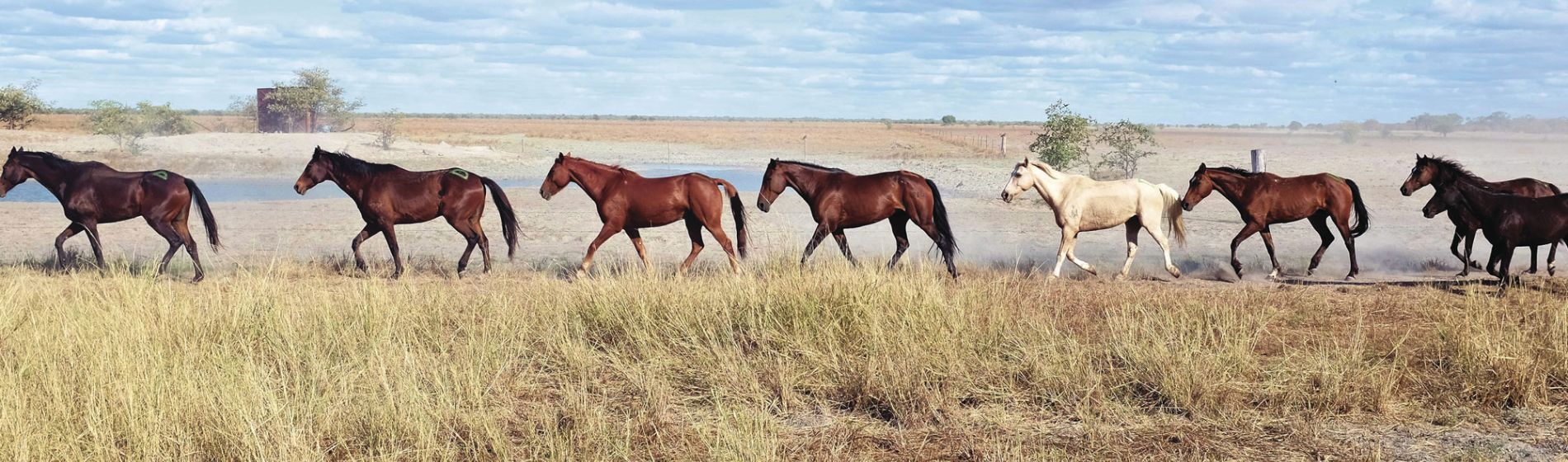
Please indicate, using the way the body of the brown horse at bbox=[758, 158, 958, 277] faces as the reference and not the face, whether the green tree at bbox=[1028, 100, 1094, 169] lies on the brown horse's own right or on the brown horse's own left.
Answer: on the brown horse's own right

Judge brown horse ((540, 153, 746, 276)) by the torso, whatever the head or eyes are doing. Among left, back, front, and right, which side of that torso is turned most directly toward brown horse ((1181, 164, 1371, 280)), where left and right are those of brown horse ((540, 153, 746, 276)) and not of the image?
back

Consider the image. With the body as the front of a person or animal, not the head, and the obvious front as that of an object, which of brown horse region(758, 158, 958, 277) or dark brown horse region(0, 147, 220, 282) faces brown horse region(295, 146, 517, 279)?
brown horse region(758, 158, 958, 277)

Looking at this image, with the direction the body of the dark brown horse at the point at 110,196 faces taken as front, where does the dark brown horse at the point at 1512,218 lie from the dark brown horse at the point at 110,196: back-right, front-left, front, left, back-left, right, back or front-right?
back-left

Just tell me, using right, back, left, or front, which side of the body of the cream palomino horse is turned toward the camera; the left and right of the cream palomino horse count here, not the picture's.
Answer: left

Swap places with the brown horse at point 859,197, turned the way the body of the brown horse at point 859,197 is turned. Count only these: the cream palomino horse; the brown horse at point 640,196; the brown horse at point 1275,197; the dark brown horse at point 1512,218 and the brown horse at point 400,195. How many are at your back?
3

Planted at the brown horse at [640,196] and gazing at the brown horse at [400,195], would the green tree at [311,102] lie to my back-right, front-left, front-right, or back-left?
front-right

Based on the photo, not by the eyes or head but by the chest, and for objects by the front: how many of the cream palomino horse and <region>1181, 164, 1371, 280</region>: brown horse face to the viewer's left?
2

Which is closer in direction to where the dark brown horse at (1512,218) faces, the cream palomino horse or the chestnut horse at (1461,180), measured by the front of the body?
the cream palomino horse

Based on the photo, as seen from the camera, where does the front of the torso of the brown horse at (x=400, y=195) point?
to the viewer's left

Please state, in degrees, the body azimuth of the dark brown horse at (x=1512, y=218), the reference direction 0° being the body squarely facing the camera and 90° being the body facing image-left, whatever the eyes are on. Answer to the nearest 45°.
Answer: approximately 90°

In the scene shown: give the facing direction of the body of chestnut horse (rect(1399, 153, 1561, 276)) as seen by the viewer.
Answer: to the viewer's left

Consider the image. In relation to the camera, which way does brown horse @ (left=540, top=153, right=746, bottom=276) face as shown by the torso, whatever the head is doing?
to the viewer's left

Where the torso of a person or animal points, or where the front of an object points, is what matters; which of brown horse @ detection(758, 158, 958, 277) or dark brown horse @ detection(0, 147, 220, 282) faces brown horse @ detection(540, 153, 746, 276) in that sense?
brown horse @ detection(758, 158, 958, 277)

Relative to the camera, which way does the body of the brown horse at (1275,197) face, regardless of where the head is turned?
to the viewer's left

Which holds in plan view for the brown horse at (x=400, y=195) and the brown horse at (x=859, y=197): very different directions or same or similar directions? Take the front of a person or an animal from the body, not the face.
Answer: same or similar directions

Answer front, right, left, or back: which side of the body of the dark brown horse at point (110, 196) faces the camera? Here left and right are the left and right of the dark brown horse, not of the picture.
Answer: left

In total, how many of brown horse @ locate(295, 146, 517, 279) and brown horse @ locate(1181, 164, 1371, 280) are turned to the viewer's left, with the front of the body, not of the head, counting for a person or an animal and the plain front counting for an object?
2
